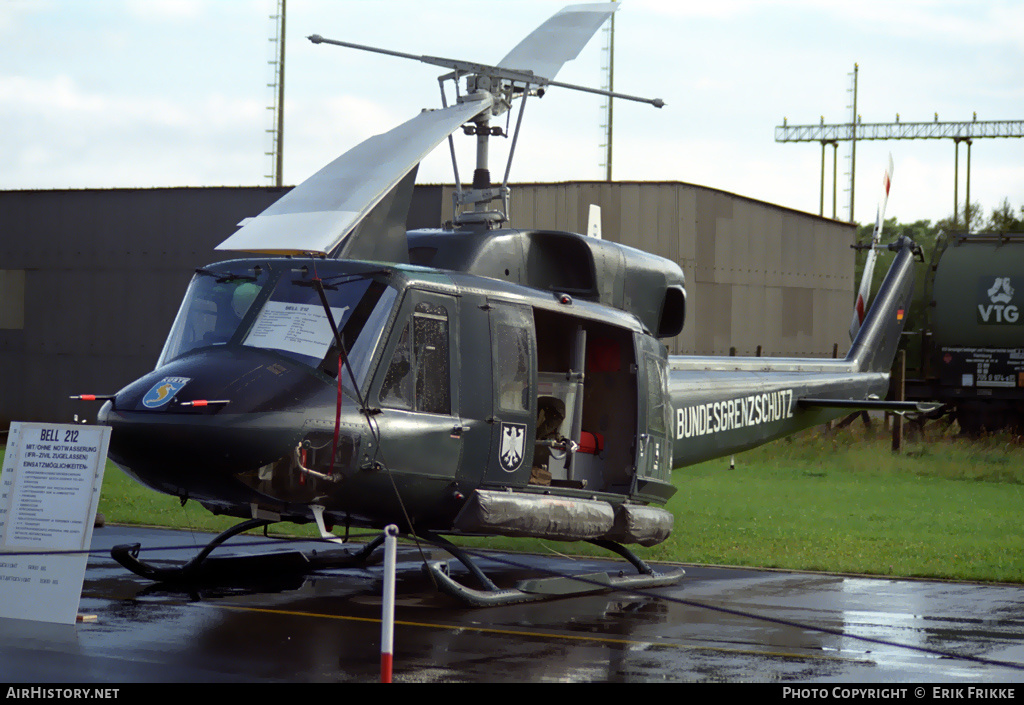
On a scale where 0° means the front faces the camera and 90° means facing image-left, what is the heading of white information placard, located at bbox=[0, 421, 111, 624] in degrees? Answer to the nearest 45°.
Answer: approximately 0°

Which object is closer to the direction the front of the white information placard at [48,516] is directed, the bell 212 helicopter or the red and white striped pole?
the red and white striped pole

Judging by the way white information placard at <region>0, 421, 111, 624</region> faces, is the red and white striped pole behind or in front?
in front

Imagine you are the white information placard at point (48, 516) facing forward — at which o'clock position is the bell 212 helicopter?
The bell 212 helicopter is roughly at 9 o'clock from the white information placard.

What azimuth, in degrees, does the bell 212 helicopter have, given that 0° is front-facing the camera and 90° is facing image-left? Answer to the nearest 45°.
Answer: approximately 45°

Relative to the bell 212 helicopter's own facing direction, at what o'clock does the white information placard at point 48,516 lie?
The white information placard is roughly at 1 o'clock from the bell 212 helicopter.

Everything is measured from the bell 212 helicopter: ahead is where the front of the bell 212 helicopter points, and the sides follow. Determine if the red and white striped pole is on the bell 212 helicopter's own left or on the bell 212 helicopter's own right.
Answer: on the bell 212 helicopter's own left
